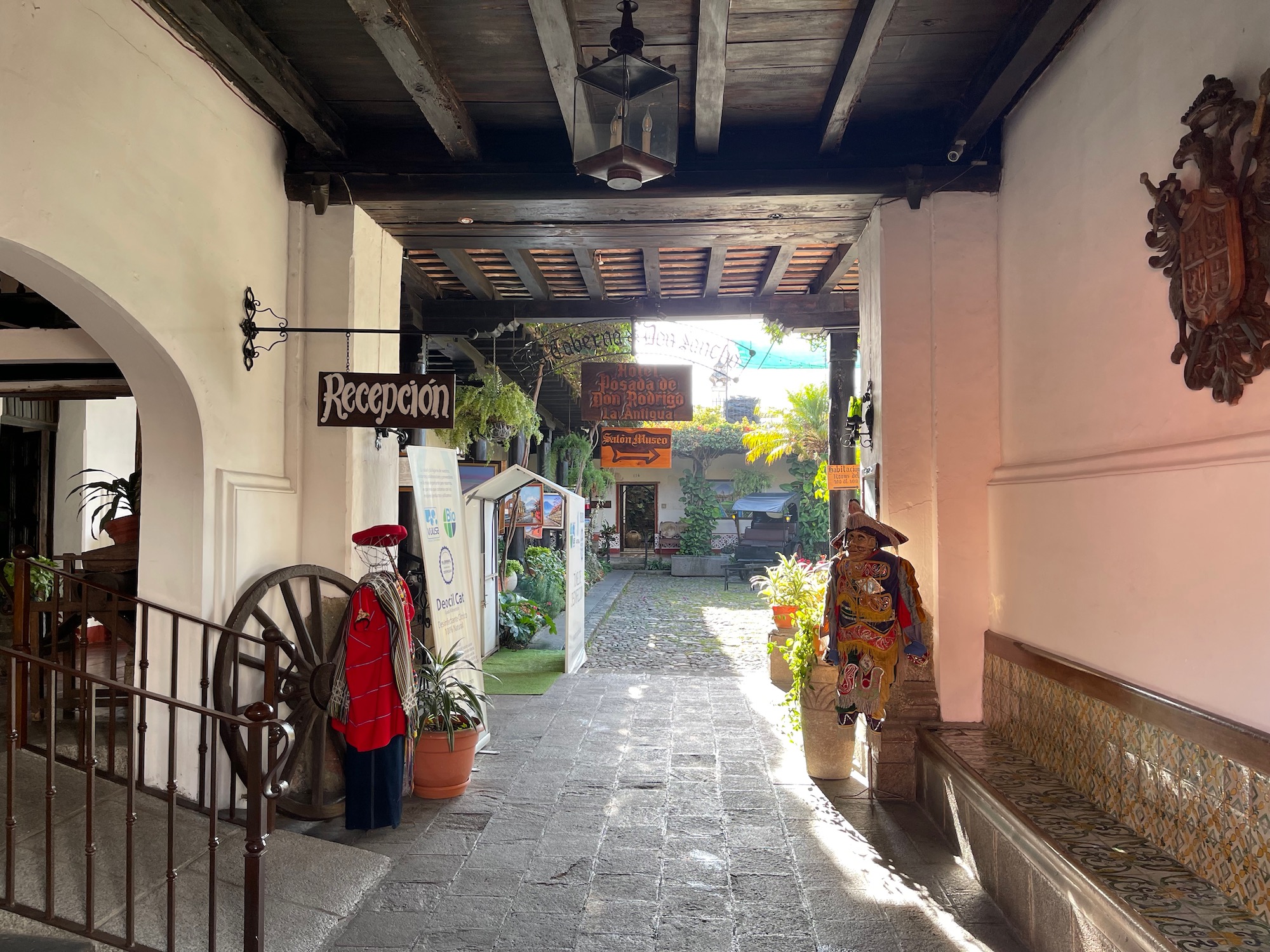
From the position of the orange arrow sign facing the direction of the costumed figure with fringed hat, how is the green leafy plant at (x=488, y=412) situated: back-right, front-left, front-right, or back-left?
front-right

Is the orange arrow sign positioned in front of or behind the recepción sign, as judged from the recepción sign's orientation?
behind

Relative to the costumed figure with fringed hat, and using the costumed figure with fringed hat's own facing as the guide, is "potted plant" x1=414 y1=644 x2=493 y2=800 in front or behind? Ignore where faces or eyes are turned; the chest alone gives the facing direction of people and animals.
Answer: in front

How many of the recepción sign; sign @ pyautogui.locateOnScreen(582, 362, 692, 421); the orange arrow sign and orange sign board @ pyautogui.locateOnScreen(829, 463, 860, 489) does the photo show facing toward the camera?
4

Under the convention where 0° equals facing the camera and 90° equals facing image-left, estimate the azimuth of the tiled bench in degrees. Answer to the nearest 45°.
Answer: approximately 45°

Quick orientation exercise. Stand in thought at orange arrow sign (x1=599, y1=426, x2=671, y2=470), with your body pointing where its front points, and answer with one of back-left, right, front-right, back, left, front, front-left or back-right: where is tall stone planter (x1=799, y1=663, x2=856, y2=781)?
front

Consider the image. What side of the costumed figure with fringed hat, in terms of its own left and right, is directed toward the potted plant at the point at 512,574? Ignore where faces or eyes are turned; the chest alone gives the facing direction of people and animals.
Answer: right

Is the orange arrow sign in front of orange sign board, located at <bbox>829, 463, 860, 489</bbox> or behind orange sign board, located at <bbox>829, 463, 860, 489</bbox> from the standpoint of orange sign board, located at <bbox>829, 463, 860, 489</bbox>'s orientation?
behind

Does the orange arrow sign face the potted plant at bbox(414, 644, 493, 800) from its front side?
yes

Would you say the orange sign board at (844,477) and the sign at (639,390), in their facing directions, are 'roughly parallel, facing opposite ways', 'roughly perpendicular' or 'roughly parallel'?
roughly parallel

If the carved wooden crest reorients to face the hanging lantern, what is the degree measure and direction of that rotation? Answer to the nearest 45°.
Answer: approximately 45° to its right

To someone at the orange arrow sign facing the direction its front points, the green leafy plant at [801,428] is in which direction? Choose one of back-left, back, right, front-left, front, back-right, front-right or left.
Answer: back-left

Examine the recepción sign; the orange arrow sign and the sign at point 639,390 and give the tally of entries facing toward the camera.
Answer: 3

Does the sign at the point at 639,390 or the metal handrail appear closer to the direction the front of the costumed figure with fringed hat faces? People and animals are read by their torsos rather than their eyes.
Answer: the metal handrail

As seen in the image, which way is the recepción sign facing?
toward the camera

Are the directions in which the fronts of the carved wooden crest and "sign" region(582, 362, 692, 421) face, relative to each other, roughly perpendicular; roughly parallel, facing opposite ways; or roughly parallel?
roughly perpendicular

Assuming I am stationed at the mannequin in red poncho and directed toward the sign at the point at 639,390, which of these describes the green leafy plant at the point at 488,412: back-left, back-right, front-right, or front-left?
front-left
